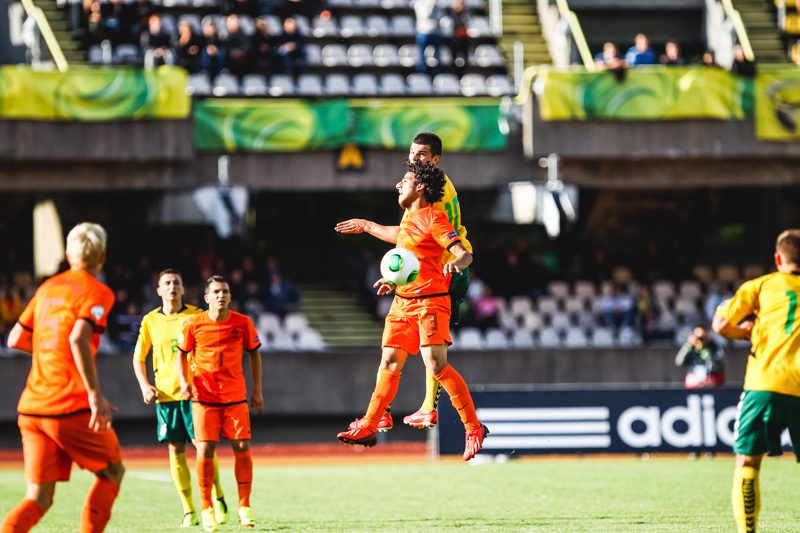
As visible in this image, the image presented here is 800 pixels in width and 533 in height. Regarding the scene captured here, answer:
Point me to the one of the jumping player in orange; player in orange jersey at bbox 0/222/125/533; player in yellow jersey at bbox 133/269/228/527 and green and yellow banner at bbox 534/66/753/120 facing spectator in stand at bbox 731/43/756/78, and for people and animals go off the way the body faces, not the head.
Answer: the player in orange jersey

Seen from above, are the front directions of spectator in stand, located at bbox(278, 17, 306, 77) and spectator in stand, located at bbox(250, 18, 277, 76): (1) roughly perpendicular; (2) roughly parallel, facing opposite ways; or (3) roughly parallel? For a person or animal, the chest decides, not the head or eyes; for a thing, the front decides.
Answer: roughly parallel

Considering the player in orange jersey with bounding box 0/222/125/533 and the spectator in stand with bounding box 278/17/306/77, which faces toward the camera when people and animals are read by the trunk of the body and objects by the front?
the spectator in stand

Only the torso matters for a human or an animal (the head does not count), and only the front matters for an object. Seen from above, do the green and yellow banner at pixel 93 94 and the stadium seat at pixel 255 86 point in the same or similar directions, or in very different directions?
same or similar directions

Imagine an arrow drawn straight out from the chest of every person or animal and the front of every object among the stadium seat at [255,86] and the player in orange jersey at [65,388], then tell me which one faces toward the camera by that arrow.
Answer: the stadium seat

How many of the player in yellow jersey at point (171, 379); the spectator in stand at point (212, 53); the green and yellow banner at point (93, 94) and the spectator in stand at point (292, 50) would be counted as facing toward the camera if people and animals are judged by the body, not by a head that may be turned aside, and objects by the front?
4

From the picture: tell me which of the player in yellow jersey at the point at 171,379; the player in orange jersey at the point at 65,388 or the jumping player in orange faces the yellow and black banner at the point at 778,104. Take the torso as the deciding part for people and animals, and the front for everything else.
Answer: the player in orange jersey

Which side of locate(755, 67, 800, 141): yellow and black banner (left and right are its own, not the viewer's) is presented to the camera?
front

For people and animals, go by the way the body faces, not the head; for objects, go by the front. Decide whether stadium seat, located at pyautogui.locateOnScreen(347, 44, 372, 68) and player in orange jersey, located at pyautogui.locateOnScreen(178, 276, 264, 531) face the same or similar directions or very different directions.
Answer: same or similar directions

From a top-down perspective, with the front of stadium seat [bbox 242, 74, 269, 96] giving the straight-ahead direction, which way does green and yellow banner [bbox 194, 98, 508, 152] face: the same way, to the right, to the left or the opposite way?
the same way

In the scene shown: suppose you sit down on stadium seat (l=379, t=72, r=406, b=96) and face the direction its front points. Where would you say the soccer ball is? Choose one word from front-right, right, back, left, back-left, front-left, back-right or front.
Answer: front

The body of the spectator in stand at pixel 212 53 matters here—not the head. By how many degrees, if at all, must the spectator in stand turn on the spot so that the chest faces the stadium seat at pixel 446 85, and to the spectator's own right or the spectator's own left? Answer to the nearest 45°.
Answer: approximately 90° to the spectator's own left

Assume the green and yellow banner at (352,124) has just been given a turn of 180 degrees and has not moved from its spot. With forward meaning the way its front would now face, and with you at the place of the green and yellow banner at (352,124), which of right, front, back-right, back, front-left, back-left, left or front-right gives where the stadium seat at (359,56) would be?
front

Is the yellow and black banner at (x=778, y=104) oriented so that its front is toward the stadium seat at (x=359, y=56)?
no

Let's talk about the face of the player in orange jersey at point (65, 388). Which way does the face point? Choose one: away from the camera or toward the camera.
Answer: away from the camera

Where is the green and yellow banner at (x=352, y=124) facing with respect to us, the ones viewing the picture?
facing the viewer

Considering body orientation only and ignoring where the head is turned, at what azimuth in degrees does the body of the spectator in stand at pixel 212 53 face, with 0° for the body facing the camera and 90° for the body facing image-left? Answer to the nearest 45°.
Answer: approximately 0°

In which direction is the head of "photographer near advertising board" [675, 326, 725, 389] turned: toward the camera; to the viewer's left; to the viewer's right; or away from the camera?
toward the camera

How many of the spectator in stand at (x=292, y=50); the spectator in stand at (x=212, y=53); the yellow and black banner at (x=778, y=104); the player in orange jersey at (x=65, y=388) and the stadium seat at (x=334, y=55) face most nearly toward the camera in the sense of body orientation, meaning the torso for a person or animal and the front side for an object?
4
